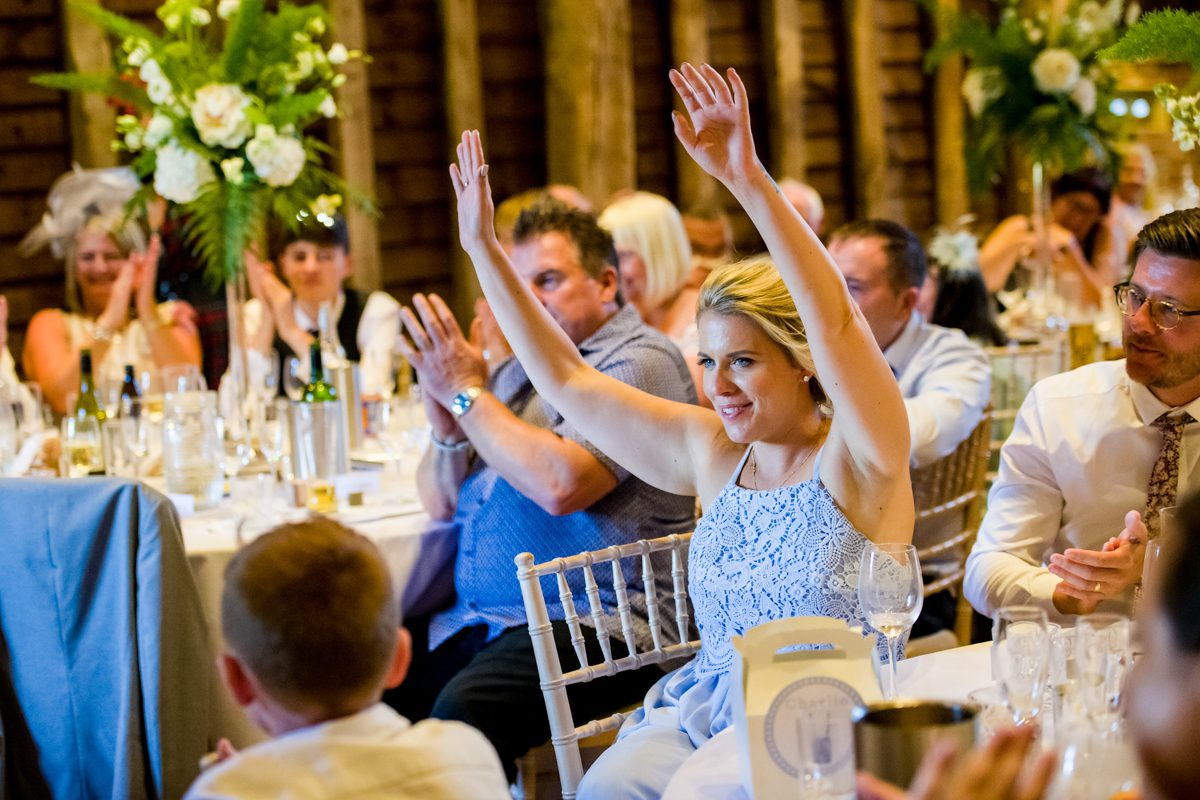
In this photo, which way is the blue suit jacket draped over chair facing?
away from the camera

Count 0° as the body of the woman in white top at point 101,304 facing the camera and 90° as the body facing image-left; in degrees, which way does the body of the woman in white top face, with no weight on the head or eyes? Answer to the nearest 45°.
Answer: approximately 0°

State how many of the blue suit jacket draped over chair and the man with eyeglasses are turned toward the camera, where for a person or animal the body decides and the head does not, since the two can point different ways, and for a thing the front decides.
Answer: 1

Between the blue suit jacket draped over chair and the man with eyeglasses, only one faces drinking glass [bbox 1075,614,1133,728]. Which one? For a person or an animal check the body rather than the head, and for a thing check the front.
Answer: the man with eyeglasses

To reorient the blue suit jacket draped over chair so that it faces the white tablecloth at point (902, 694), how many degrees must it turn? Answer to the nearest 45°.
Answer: approximately 135° to its right

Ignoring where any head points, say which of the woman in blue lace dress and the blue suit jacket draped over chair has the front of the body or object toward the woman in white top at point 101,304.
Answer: the blue suit jacket draped over chair

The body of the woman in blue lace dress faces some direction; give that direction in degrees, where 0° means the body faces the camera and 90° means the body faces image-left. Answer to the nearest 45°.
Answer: approximately 45°

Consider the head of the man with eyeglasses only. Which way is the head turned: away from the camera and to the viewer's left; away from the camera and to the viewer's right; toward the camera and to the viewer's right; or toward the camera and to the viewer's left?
toward the camera and to the viewer's left

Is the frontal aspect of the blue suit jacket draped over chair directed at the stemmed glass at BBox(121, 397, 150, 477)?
yes

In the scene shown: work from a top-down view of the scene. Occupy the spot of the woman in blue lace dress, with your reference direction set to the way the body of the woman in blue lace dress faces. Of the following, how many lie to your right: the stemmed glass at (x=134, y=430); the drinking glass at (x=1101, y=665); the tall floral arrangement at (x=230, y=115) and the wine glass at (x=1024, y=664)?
2

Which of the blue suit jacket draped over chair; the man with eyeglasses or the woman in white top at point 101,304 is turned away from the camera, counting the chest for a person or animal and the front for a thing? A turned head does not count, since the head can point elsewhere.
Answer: the blue suit jacket draped over chair

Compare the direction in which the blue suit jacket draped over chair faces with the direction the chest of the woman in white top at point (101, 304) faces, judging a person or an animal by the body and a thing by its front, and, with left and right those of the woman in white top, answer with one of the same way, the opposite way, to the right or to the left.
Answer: the opposite way
